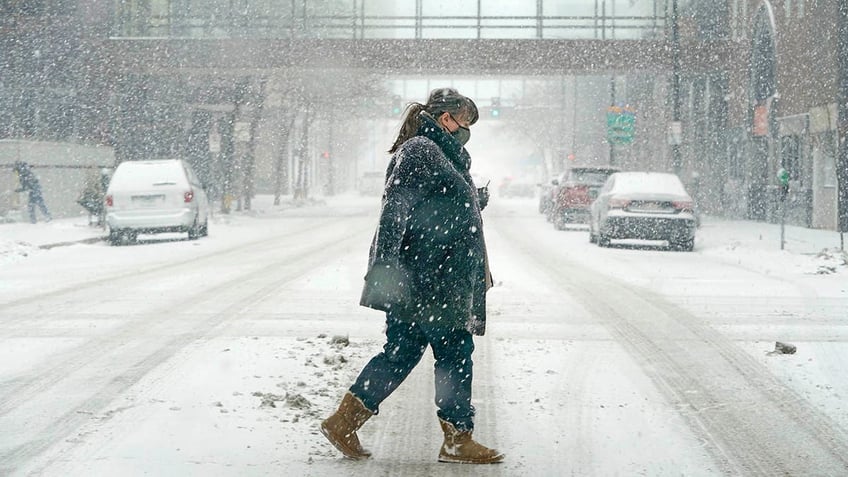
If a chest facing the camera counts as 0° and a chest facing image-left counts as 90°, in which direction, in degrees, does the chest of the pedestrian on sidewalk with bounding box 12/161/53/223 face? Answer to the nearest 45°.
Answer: approximately 90°

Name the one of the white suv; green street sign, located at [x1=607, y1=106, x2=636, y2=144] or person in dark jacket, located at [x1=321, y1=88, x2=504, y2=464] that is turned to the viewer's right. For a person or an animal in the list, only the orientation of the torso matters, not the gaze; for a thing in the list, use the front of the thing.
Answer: the person in dark jacket

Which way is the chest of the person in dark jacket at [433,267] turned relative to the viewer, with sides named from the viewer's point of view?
facing to the right of the viewer

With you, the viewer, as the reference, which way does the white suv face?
facing away from the viewer

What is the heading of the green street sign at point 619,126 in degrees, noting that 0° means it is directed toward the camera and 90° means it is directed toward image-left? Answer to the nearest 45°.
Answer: approximately 0°

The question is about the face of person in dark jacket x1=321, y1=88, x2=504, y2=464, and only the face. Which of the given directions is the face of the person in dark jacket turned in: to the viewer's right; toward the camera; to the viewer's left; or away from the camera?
to the viewer's right

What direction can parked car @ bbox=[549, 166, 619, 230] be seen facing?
away from the camera

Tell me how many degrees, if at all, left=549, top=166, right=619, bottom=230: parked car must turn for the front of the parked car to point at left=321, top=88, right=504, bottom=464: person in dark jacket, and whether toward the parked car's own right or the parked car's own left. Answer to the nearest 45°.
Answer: approximately 180°

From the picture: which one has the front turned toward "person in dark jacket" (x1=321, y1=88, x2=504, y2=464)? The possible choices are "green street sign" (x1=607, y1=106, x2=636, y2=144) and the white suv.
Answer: the green street sign
